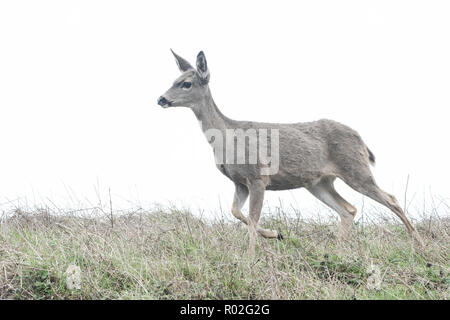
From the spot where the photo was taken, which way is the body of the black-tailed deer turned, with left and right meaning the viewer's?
facing to the left of the viewer
